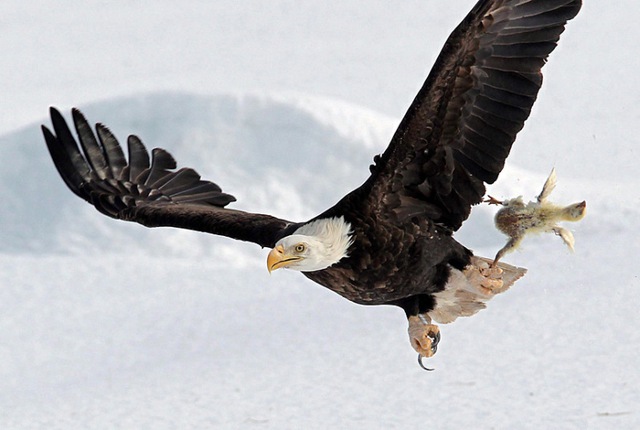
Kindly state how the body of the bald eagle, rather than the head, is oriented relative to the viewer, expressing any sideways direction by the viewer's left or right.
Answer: facing the viewer and to the left of the viewer
